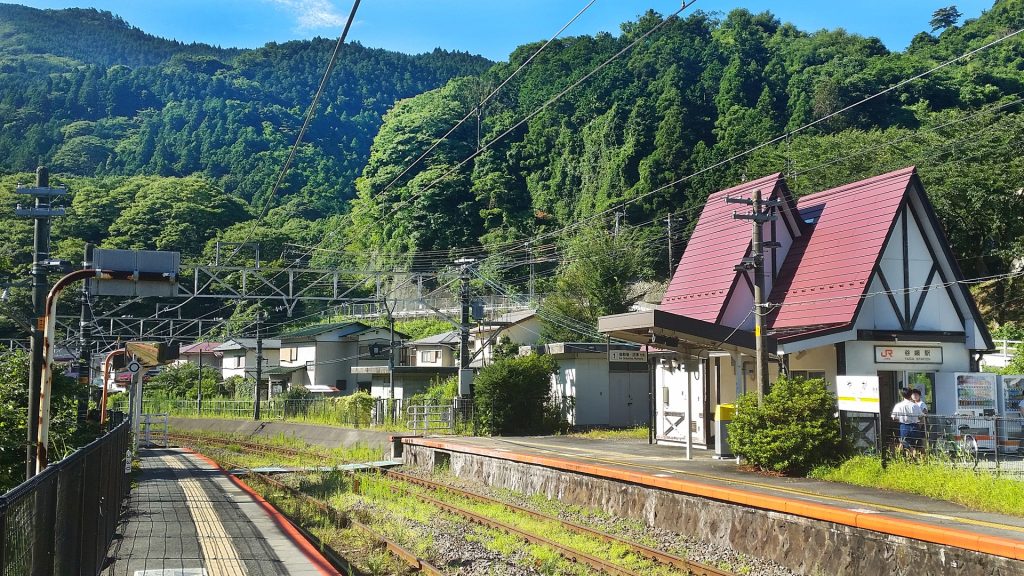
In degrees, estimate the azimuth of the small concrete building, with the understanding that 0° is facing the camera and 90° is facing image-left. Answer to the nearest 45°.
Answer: approximately 0°

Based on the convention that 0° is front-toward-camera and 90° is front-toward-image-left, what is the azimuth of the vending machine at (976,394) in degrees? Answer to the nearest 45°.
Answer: approximately 0°

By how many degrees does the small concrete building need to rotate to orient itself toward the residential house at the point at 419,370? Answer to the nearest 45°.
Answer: approximately 135° to its right

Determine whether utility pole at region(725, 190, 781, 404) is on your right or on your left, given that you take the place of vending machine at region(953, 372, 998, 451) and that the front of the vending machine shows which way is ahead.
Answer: on your right

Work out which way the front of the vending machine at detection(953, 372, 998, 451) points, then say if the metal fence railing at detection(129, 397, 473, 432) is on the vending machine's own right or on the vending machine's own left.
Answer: on the vending machine's own right

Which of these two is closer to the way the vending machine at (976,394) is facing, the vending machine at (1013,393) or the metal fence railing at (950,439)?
the metal fence railing

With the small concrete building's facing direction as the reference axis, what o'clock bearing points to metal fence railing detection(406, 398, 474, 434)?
The metal fence railing is roughly at 2 o'clock from the small concrete building.

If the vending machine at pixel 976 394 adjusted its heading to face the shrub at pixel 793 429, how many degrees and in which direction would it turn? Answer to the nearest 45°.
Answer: approximately 45° to its right

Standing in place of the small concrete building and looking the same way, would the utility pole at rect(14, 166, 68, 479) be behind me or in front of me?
in front

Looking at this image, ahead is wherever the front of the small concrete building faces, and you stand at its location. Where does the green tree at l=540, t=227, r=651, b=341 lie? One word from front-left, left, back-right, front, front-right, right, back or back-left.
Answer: back

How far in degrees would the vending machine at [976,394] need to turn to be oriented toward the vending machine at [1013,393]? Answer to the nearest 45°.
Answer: approximately 135° to its left

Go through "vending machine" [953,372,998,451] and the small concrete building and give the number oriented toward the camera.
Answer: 2
